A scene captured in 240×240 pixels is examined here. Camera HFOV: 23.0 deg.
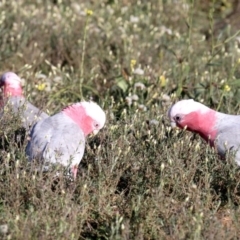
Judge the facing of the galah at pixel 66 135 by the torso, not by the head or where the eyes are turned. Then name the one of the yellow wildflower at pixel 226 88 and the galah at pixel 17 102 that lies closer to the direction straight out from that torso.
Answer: the yellow wildflower

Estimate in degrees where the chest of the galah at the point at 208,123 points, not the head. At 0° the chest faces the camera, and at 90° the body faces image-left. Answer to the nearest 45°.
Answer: approximately 90°

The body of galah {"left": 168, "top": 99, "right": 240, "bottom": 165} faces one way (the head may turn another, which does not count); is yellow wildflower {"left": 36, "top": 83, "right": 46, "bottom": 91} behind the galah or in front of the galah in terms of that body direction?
in front

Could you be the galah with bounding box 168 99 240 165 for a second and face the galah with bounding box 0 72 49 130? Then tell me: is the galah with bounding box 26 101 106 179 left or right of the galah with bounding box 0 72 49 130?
left

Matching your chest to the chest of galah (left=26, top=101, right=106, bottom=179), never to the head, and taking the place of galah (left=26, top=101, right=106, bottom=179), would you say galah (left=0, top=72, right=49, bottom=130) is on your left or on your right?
on your left

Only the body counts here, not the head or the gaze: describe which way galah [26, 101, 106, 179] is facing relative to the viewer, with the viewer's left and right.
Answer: facing to the right of the viewer

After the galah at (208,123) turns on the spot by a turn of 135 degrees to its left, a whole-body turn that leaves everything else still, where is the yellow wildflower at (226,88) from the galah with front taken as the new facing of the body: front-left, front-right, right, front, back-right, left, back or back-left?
back-left

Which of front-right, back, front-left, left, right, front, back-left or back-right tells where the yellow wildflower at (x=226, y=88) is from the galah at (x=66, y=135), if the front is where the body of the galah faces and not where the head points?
front-left

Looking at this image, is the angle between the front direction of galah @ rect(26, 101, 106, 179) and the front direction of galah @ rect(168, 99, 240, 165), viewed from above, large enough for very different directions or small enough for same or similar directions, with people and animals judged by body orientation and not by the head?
very different directions

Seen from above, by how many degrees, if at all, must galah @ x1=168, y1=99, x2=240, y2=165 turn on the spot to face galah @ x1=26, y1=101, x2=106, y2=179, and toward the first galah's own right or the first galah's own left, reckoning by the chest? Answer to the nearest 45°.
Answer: approximately 45° to the first galah's own left

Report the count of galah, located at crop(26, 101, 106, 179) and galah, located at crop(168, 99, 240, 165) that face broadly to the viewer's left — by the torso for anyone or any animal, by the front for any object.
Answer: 1
